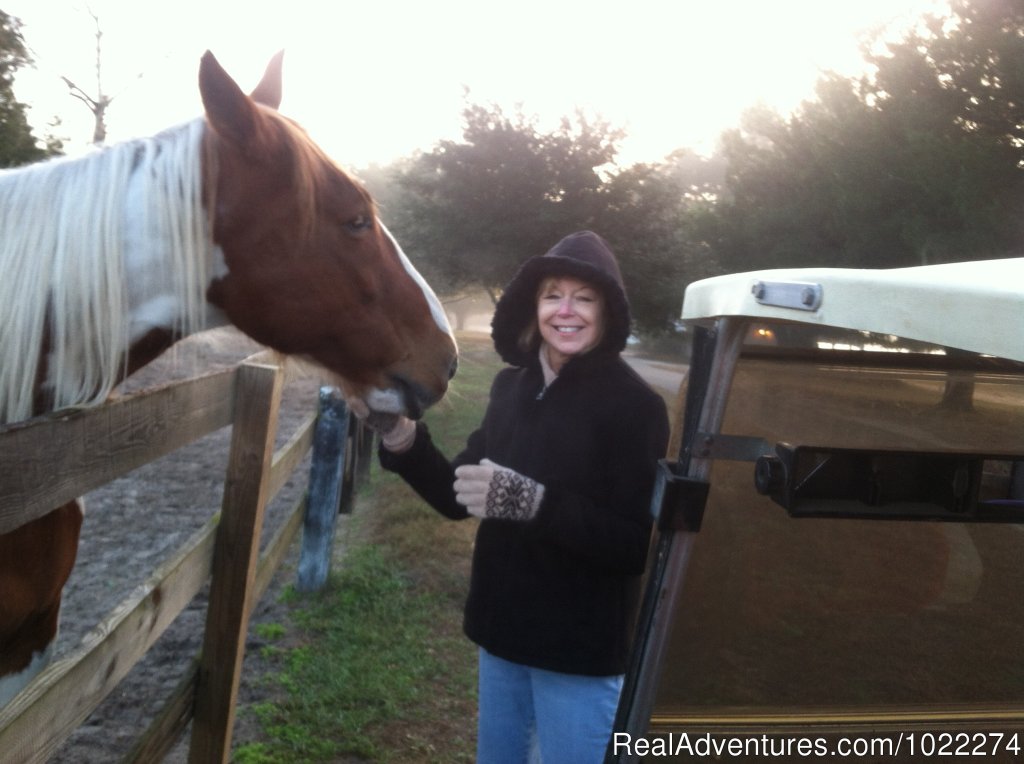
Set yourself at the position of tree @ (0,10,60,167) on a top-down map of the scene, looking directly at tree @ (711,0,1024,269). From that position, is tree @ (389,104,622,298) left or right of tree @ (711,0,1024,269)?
left

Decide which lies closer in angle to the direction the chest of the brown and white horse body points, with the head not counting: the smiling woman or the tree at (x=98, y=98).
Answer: the smiling woman

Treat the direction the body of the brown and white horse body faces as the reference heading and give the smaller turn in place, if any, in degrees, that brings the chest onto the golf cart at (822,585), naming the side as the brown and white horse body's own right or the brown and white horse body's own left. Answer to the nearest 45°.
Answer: approximately 45° to the brown and white horse body's own right

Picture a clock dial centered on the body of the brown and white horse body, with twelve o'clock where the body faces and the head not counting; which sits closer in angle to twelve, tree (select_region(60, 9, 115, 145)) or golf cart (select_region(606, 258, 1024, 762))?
the golf cart

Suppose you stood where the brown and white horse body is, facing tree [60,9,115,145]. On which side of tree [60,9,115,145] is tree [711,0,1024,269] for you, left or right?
right

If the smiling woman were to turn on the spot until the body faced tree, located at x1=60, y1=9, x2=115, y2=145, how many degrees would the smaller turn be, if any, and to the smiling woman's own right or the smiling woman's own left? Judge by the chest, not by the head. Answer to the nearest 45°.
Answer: approximately 90° to the smiling woman's own right

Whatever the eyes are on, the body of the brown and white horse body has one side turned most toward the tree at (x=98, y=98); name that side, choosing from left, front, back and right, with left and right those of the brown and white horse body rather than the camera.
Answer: left

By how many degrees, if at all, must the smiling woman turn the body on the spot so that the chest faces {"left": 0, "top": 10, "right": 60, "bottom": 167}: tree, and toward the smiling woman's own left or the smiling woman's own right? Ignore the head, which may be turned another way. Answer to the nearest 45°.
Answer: approximately 90° to the smiling woman's own right

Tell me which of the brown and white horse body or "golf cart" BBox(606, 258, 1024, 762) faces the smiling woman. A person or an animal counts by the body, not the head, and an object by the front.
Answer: the brown and white horse body

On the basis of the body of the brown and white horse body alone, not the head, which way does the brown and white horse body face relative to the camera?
to the viewer's right
